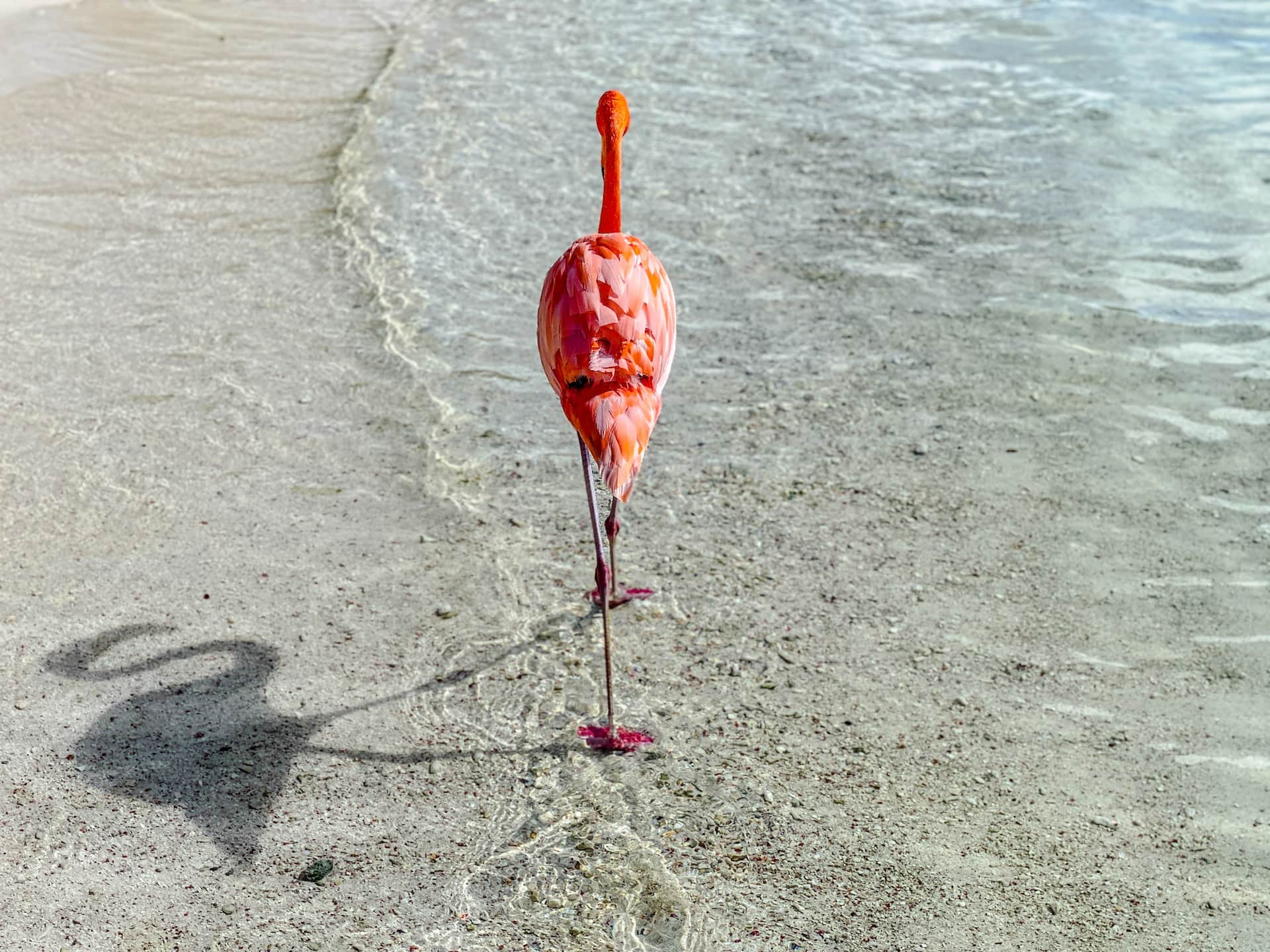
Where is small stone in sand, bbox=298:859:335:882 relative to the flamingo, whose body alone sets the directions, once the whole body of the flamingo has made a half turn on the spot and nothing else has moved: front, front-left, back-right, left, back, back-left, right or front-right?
front-right

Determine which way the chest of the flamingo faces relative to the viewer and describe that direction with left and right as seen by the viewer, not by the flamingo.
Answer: facing away from the viewer
